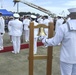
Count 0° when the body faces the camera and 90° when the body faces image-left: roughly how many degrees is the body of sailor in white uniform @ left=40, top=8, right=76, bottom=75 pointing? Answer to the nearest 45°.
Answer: approximately 180°

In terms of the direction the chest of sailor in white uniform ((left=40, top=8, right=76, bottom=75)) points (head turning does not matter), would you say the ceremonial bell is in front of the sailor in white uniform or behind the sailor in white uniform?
in front

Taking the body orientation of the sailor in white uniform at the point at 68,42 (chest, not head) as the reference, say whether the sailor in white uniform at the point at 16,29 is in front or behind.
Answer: in front
